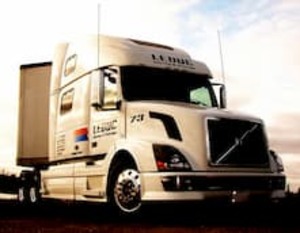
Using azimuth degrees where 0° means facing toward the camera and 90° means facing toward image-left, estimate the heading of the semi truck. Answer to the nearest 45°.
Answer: approximately 315°
